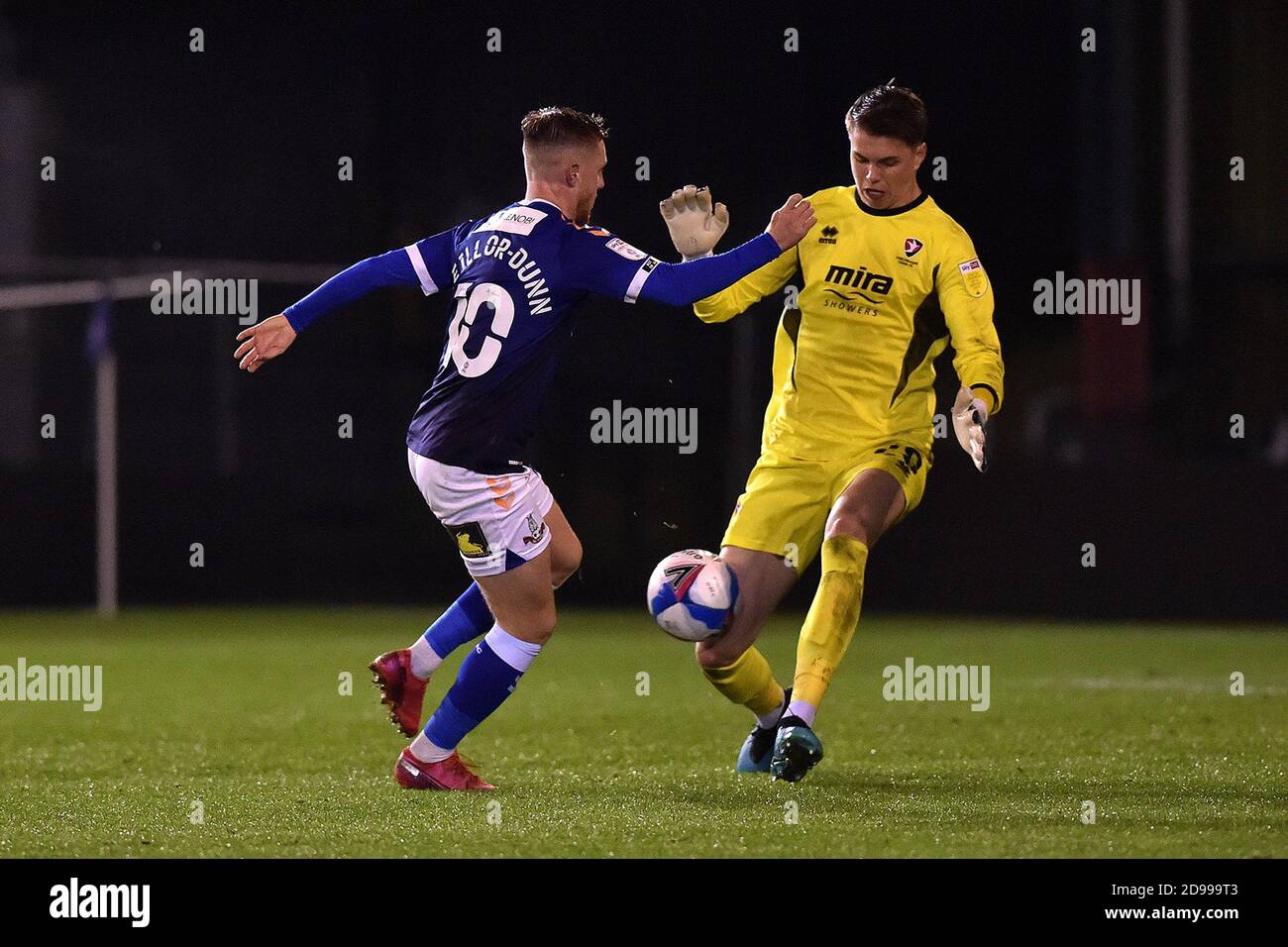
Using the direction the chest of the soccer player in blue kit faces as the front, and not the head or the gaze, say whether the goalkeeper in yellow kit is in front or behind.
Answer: in front

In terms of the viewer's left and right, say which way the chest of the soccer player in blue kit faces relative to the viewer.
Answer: facing away from the viewer and to the right of the viewer

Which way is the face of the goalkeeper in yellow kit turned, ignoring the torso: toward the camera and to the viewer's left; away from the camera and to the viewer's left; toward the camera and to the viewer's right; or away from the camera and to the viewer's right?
toward the camera and to the viewer's left
